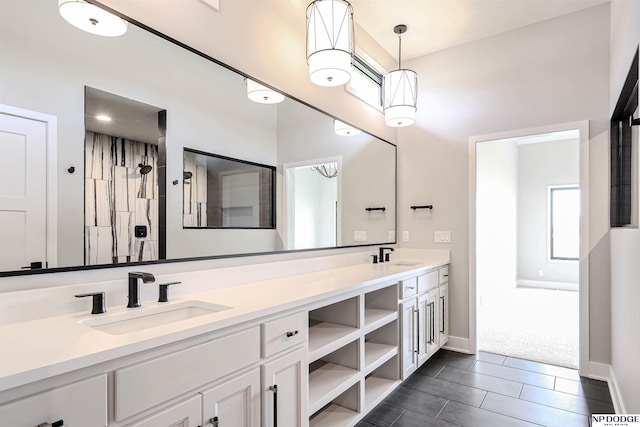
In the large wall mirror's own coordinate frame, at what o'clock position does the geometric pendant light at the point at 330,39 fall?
The geometric pendant light is roughly at 10 o'clock from the large wall mirror.

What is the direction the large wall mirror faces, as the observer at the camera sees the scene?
facing the viewer and to the right of the viewer

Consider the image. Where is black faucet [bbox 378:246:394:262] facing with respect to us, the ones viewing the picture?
facing to the right of the viewer

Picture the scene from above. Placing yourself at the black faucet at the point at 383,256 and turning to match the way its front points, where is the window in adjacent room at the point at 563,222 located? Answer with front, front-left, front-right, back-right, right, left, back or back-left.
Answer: front-left

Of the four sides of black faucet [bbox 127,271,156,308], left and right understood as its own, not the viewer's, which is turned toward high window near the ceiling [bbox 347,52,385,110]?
left

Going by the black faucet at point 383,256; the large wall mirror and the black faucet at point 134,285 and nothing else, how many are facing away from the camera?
0

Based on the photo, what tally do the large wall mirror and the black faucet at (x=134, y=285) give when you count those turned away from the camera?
0

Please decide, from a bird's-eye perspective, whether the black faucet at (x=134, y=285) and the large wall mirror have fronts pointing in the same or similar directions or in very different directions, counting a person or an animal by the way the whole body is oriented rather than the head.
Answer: same or similar directions

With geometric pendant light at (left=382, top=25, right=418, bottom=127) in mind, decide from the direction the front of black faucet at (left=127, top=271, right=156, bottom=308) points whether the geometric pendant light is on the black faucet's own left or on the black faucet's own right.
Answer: on the black faucet's own left

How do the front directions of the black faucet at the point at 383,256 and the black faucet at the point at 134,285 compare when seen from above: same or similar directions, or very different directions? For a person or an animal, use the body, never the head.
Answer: same or similar directions

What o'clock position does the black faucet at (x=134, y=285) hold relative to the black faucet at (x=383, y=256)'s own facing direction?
the black faucet at (x=134, y=285) is roughly at 4 o'clock from the black faucet at (x=383, y=256).
